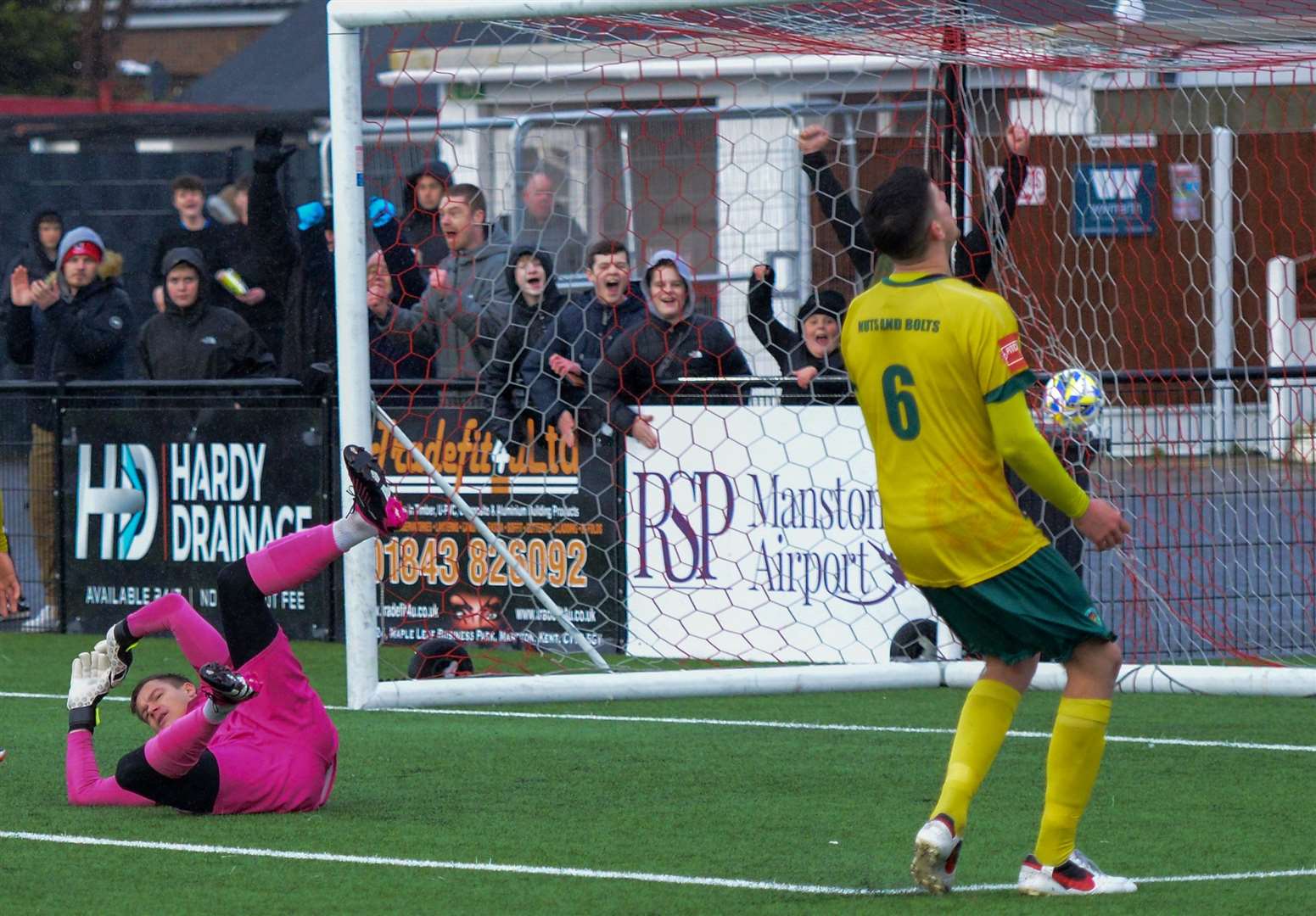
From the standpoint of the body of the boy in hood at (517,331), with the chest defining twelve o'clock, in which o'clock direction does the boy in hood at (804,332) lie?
the boy in hood at (804,332) is roughly at 9 o'clock from the boy in hood at (517,331).

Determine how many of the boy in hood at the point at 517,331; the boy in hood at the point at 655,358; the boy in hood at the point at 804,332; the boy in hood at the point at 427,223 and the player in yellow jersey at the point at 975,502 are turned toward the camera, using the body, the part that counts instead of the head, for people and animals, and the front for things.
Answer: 4

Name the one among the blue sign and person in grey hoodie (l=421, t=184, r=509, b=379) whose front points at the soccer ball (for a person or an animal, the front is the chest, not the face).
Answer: the blue sign

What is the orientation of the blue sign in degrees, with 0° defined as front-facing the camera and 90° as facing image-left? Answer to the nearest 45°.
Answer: approximately 0°

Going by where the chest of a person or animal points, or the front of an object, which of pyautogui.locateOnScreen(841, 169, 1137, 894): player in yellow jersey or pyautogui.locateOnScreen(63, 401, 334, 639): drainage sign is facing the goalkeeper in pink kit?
the drainage sign

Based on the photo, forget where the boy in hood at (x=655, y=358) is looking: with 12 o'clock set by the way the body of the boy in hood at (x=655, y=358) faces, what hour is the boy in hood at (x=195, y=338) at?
the boy in hood at (x=195, y=338) is roughly at 4 o'clock from the boy in hood at (x=655, y=358).
